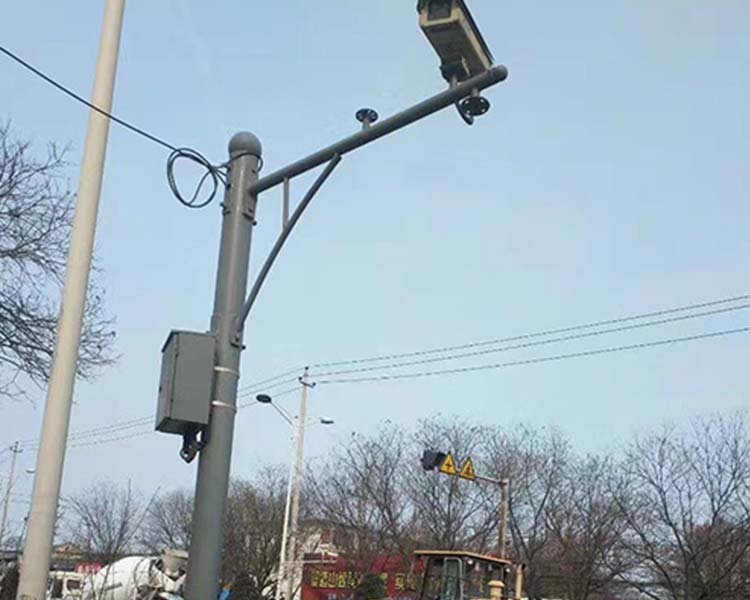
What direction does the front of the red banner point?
toward the camera

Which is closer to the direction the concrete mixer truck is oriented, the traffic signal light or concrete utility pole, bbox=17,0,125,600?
the concrete utility pole

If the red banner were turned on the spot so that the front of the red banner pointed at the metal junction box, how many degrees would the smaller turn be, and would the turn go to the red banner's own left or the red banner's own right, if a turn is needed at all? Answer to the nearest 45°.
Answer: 0° — it already faces it

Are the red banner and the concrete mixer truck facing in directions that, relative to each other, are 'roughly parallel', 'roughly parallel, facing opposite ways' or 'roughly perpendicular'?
roughly perpendicular

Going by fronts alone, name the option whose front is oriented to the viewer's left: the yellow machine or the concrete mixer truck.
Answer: the concrete mixer truck

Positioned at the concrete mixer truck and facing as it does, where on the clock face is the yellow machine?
The yellow machine is roughly at 5 o'clock from the concrete mixer truck.

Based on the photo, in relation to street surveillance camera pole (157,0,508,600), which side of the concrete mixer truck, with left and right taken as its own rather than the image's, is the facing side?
left

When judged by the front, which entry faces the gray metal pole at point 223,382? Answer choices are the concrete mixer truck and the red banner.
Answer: the red banner

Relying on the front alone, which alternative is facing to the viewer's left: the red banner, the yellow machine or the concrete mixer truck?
the concrete mixer truck

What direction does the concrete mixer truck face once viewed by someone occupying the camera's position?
facing to the left of the viewer
